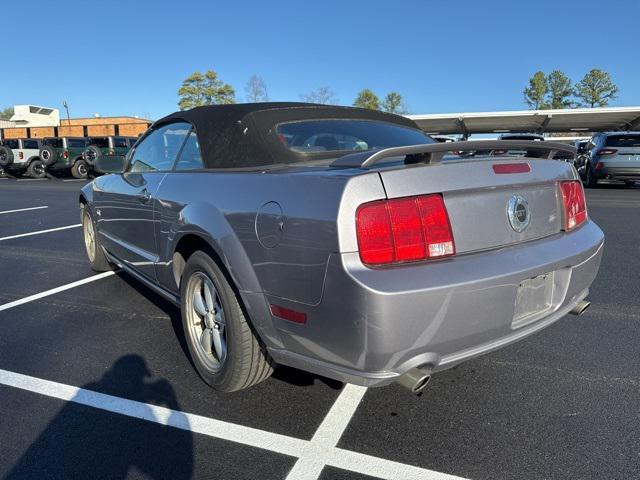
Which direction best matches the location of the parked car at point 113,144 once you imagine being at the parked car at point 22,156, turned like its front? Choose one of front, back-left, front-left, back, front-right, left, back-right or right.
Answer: right

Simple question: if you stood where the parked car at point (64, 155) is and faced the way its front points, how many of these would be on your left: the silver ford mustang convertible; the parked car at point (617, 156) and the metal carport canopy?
0

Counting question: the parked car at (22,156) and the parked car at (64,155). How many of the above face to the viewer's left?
0

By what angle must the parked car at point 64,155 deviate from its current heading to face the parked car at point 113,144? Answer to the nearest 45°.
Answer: approximately 45° to its right

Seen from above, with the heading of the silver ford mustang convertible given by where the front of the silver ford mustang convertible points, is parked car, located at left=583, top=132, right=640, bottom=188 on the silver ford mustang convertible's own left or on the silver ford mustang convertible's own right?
on the silver ford mustang convertible's own right

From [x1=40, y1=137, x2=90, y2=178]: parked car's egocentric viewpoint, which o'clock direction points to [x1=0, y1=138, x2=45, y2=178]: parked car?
[x1=0, y1=138, x2=45, y2=178]: parked car is roughly at 9 o'clock from [x1=40, y1=137, x2=90, y2=178]: parked car.

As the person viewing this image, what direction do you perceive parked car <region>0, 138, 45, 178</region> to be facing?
facing away from the viewer and to the right of the viewer

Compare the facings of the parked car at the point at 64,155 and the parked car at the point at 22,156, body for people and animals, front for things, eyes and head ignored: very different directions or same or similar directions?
same or similar directions

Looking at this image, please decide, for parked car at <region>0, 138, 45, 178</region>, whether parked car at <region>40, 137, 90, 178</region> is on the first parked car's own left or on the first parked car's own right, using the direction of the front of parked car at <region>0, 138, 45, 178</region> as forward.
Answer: on the first parked car's own right

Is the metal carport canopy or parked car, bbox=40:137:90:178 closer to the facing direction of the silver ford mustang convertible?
the parked car

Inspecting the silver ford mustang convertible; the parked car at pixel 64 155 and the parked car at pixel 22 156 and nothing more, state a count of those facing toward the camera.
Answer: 0

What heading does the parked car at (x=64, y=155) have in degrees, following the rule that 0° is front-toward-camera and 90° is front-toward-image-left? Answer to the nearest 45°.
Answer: approximately 225°

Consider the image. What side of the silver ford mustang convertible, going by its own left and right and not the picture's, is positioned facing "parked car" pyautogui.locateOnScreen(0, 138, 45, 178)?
front

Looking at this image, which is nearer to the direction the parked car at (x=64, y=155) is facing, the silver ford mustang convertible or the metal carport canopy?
the metal carport canopy

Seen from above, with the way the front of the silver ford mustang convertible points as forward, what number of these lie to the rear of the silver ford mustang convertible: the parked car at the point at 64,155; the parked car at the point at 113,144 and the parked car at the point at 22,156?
0

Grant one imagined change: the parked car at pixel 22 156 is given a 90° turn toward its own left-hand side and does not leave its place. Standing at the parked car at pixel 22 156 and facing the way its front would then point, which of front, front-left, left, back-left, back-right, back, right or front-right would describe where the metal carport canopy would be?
back-right

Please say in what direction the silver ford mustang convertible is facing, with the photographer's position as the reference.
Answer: facing away from the viewer and to the left of the viewer

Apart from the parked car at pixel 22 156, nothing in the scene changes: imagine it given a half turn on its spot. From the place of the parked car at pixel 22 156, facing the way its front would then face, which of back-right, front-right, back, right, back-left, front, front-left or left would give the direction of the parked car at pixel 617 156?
left

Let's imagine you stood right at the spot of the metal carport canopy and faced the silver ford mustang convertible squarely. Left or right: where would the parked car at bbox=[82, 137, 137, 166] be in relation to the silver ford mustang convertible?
right
